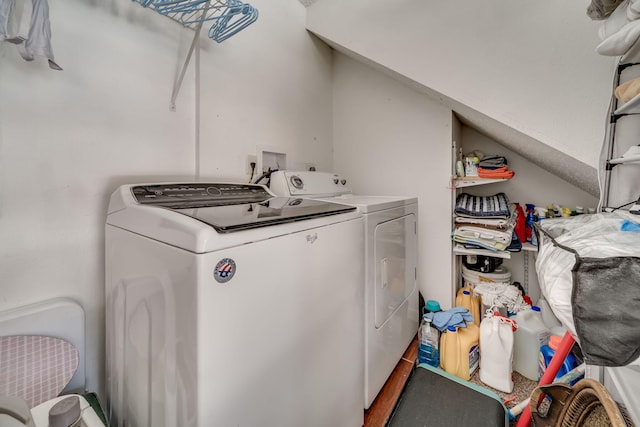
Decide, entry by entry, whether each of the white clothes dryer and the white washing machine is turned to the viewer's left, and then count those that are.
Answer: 0

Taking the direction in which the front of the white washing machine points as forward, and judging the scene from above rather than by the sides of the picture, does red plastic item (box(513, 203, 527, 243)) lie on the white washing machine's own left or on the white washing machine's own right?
on the white washing machine's own left

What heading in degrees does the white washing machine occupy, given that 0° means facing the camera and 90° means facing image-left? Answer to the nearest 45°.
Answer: approximately 315°

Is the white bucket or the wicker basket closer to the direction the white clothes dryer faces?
the wicker basket

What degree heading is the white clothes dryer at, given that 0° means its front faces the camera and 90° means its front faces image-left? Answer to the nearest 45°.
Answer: approximately 315°

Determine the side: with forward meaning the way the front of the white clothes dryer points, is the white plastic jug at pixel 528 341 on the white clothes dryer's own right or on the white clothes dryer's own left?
on the white clothes dryer's own left

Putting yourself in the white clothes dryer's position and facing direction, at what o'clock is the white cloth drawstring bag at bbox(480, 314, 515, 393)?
The white cloth drawstring bag is roughly at 10 o'clock from the white clothes dryer.

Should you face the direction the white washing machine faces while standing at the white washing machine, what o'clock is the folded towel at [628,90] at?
The folded towel is roughly at 11 o'clock from the white washing machine.

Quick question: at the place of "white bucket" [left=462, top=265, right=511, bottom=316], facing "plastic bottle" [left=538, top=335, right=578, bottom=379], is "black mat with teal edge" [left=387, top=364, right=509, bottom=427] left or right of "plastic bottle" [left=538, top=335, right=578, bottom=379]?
right

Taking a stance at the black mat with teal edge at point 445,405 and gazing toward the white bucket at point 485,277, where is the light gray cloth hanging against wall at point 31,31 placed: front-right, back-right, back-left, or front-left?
back-left

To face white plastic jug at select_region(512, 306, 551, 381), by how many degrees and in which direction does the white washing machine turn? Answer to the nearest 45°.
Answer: approximately 45° to its left

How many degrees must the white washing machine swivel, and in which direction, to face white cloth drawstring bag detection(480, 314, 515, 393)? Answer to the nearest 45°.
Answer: approximately 45° to its left
